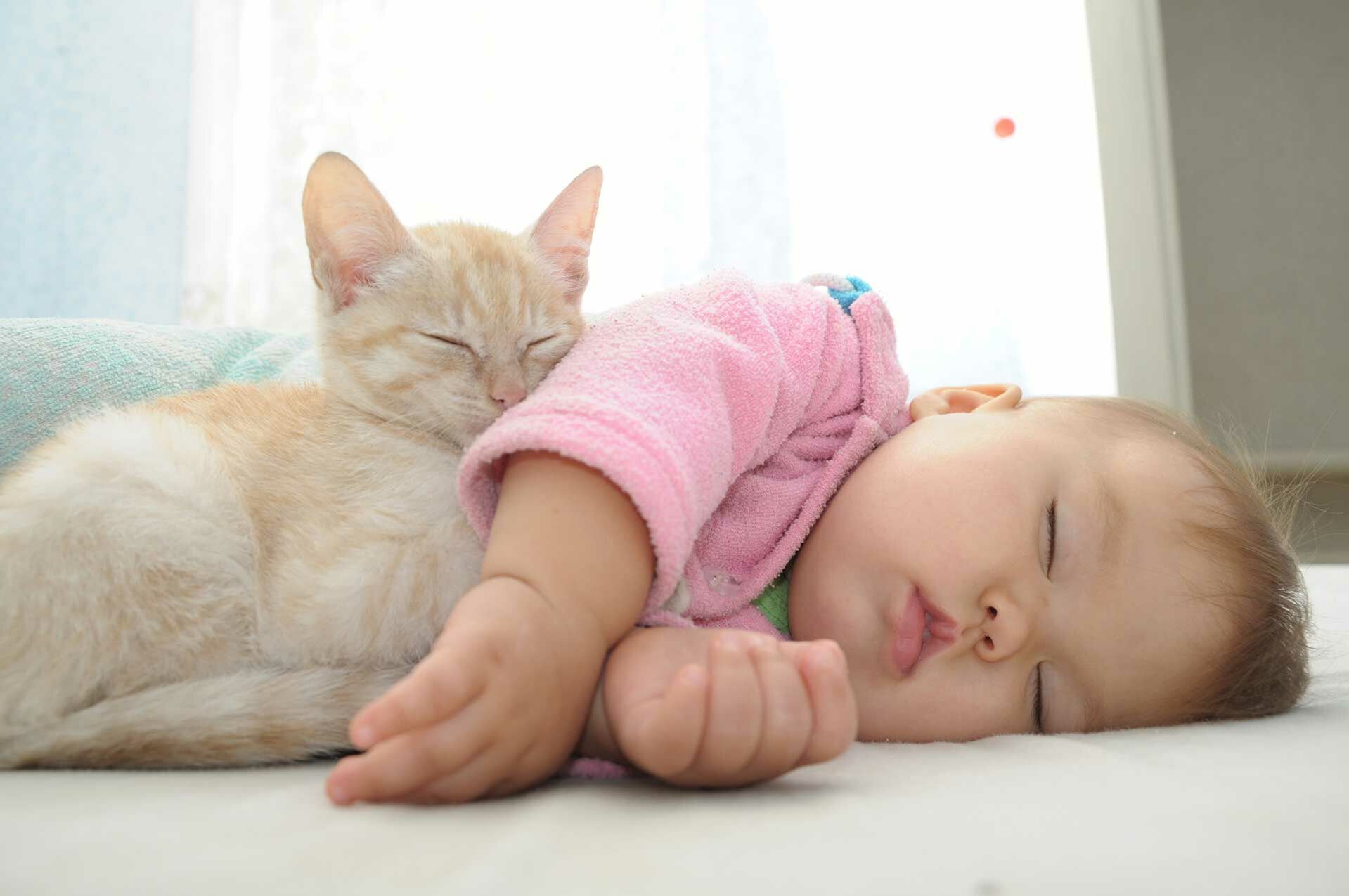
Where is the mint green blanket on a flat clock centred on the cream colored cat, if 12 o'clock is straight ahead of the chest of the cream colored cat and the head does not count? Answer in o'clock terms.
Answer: The mint green blanket is roughly at 8 o'clock from the cream colored cat.

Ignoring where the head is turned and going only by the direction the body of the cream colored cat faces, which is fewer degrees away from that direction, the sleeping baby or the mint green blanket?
the sleeping baby

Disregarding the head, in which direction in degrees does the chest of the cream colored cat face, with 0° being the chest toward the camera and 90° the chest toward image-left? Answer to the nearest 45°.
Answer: approximately 270°

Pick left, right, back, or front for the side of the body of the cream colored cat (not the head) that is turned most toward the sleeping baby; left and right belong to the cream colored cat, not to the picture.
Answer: front
